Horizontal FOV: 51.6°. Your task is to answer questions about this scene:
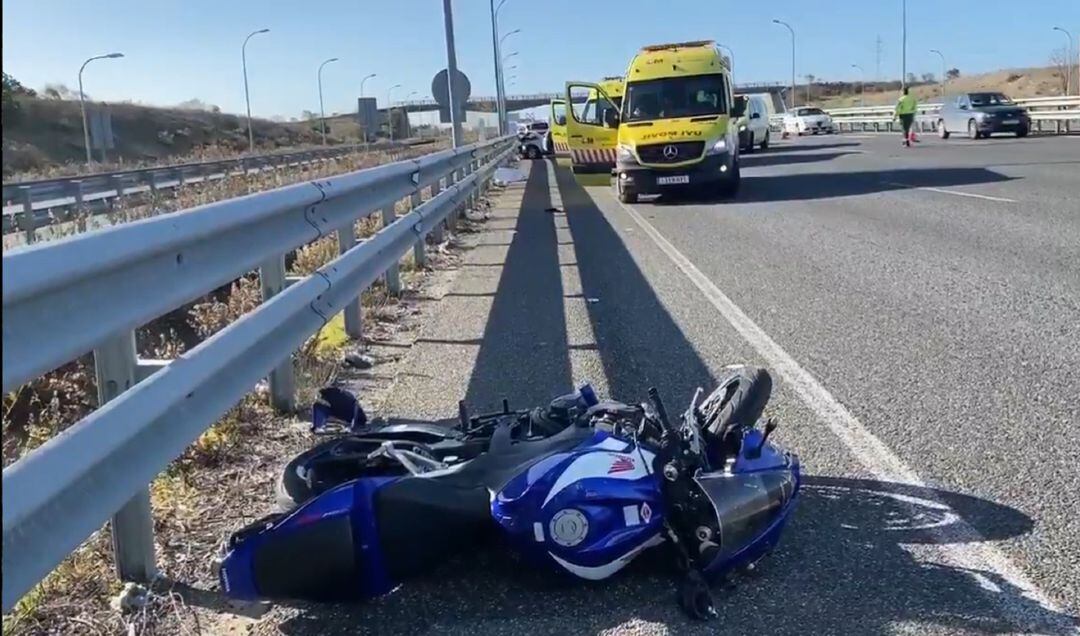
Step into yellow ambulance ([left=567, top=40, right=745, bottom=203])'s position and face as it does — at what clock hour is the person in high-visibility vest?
The person in high-visibility vest is roughly at 7 o'clock from the yellow ambulance.

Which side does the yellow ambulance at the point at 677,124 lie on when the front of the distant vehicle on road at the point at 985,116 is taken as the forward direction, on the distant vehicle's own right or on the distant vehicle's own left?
on the distant vehicle's own right

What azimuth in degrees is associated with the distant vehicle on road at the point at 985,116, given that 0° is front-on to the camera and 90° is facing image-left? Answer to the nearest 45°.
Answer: approximately 315°

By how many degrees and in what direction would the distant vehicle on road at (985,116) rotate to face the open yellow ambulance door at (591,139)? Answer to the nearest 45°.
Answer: approximately 90° to its right

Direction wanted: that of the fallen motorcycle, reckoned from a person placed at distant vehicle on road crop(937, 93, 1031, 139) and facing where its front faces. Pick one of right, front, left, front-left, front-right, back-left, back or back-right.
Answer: front-right

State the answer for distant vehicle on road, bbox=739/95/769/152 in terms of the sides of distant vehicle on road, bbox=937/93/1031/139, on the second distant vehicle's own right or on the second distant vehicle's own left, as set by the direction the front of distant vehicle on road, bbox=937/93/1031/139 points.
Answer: on the second distant vehicle's own right

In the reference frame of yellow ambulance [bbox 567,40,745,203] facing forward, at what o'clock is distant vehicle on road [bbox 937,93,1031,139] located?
The distant vehicle on road is roughly at 7 o'clock from the yellow ambulance.

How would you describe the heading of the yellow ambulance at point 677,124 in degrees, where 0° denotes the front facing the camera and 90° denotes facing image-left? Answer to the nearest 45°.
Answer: approximately 0°

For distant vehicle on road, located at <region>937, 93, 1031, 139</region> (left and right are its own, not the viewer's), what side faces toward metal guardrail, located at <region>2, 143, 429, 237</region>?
right
